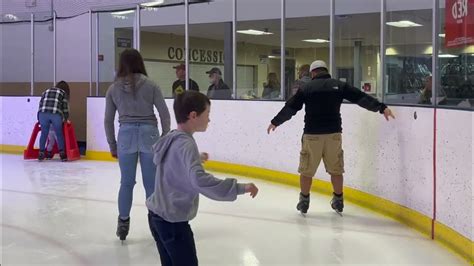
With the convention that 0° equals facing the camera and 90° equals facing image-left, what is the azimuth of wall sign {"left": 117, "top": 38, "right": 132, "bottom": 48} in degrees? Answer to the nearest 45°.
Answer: approximately 0°

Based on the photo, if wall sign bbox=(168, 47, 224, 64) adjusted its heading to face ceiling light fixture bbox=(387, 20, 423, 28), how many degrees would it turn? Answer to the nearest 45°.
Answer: approximately 45° to its left

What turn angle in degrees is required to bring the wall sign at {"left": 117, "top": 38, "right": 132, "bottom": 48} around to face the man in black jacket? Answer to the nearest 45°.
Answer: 0° — it already faces them

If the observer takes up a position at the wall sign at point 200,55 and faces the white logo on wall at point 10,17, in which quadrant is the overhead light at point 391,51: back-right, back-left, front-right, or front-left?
back-left

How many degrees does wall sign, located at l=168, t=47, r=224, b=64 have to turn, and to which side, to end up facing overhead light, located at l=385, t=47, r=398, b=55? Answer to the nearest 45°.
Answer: approximately 45° to its left

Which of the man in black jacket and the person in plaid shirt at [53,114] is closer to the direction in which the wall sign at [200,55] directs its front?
the man in black jacket

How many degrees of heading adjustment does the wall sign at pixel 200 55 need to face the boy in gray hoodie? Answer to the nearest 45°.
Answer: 0° — it already faces them
